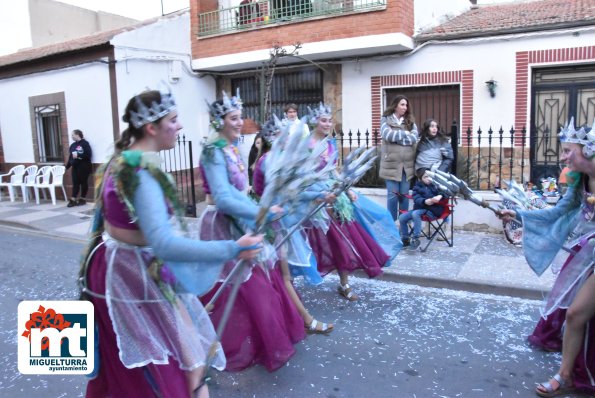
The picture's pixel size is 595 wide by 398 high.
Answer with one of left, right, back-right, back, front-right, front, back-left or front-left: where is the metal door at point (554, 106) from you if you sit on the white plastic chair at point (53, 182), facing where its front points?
left

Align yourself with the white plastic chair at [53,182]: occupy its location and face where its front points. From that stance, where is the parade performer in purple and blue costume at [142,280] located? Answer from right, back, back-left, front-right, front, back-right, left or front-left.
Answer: front-left

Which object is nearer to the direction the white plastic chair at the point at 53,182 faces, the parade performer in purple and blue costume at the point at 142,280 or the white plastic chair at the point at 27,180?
the parade performer in purple and blue costume

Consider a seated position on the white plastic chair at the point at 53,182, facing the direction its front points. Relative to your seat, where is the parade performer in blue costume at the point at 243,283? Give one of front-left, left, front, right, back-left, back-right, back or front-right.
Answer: front-left

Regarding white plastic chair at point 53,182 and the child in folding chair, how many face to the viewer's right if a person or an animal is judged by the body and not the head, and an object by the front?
0

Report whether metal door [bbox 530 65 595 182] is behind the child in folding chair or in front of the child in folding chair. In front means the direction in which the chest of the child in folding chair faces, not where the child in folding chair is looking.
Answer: behind

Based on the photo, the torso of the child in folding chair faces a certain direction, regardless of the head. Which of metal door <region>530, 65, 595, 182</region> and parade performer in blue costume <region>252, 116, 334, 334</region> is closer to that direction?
the parade performer in blue costume
